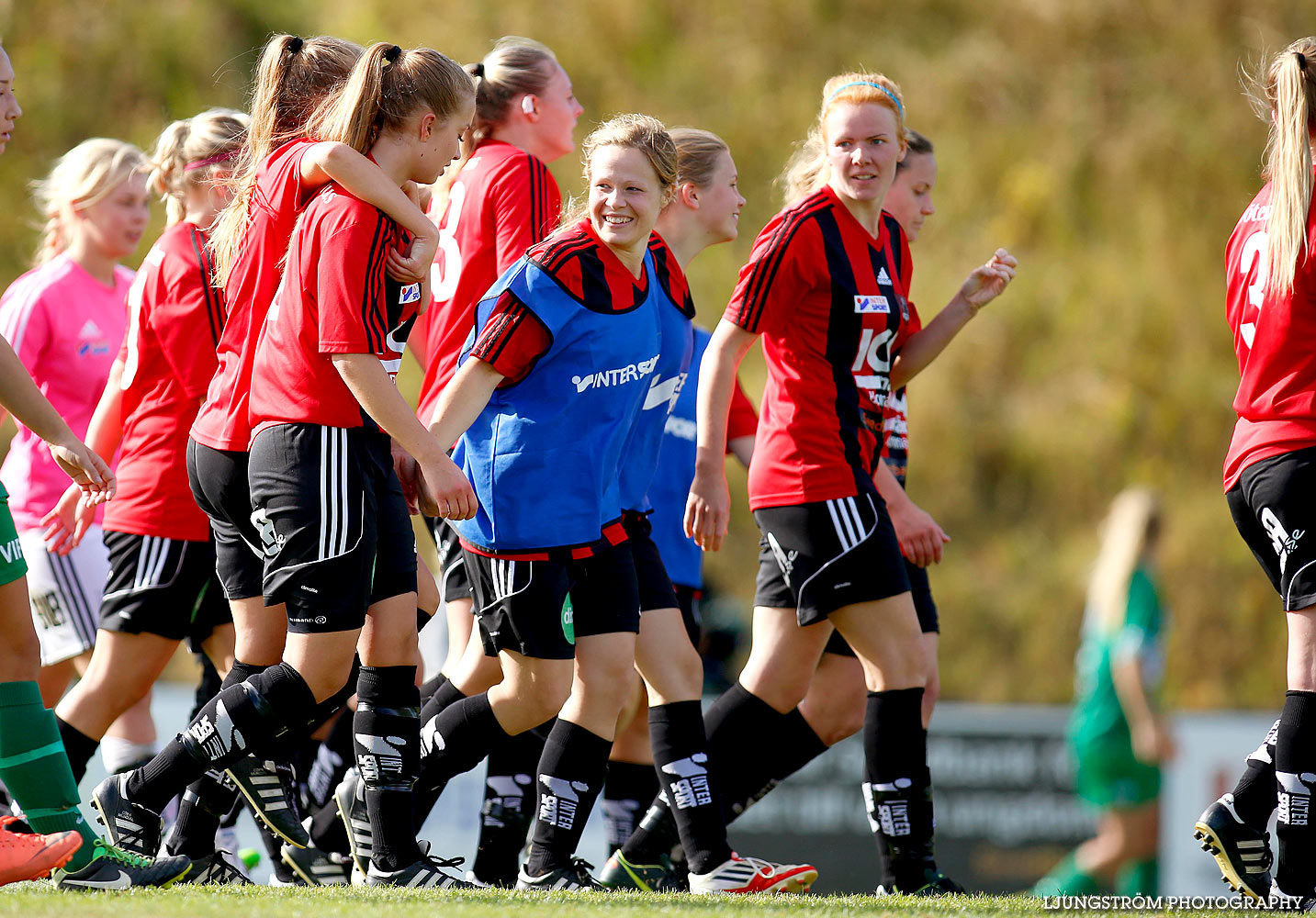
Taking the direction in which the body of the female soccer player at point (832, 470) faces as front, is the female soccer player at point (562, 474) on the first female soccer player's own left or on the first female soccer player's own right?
on the first female soccer player's own right

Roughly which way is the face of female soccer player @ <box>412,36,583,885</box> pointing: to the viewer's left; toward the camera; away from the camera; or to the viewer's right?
to the viewer's right

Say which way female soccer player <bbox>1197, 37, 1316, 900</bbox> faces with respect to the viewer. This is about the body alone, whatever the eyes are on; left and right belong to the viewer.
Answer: facing away from the viewer and to the right of the viewer

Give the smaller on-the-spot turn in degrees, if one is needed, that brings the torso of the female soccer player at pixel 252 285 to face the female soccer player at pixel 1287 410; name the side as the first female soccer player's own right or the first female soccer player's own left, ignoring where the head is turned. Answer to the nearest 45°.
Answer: approximately 45° to the first female soccer player's own right

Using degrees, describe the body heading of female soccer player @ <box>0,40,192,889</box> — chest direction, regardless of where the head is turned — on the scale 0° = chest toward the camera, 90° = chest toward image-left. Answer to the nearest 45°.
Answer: approximately 270°

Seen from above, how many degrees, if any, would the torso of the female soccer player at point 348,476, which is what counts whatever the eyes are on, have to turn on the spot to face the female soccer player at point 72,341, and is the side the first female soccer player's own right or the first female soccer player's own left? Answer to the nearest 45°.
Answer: approximately 135° to the first female soccer player's own left

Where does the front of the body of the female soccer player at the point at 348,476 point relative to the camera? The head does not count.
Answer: to the viewer's right

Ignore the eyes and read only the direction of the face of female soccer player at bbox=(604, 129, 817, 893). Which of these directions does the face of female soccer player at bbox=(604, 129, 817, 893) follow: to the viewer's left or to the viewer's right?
to the viewer's right
